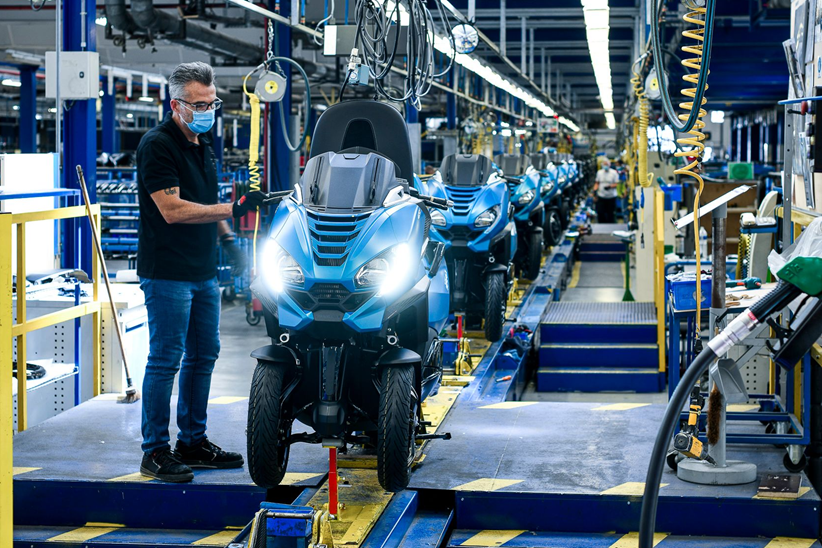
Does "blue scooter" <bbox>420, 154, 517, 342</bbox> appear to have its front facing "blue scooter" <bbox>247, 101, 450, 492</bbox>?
yes

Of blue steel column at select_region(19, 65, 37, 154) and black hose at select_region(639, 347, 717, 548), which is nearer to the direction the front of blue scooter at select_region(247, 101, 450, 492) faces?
the black hose

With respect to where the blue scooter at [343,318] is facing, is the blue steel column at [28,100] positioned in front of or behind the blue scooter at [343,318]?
behind

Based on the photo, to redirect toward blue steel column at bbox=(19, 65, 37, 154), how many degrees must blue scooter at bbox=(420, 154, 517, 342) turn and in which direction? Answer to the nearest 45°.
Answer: approximately 135° to its right

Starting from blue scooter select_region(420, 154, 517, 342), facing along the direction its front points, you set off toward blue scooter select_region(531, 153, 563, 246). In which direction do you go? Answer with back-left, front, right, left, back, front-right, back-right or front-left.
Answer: back

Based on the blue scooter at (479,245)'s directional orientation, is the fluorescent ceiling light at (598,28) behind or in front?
behind

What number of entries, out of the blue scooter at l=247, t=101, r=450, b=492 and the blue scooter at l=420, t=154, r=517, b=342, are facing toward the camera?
2
